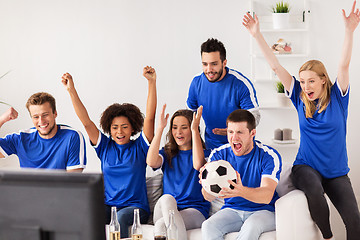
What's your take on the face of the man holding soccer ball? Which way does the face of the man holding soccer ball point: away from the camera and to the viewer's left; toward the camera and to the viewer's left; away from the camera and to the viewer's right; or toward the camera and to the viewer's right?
toward the camera and to the viewer's left

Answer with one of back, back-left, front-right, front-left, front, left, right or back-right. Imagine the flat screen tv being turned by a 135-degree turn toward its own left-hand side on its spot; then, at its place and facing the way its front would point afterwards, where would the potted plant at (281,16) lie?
back

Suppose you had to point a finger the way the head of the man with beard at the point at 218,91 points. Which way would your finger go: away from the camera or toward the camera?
toward the camera

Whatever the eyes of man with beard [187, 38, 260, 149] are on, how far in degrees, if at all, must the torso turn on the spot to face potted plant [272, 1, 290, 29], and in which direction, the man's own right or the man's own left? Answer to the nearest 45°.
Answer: approximately 180°

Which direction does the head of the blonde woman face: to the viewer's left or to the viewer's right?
to the viewer's left

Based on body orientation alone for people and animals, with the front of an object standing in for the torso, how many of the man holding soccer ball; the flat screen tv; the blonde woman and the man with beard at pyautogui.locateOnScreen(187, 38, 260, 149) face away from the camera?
1

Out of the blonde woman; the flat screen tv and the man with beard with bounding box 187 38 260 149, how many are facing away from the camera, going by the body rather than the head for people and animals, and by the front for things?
1

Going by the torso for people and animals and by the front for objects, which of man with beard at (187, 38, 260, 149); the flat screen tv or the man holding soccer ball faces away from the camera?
the flat screen tv

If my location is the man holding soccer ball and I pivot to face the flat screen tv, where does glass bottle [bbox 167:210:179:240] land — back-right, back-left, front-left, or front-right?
front-right

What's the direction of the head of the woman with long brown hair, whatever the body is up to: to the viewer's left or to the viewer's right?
to the viewer's left

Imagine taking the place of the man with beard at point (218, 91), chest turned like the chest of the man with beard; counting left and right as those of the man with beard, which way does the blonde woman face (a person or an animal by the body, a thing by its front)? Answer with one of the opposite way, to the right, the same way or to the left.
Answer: the same way

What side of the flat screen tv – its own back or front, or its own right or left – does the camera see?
back

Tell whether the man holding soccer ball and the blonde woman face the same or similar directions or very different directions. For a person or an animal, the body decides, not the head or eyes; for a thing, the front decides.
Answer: same or similar directions

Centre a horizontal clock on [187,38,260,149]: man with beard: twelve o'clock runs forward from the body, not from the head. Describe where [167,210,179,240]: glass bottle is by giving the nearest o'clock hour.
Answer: The glass bottle is roughly at 11 o'clock from the man with beard.

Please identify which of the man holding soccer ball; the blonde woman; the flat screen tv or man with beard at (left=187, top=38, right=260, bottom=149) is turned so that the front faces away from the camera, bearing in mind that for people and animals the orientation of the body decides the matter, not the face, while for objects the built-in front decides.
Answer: the flat screen tv

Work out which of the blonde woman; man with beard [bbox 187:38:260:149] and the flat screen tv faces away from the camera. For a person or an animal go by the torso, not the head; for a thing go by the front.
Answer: the flat screen tv

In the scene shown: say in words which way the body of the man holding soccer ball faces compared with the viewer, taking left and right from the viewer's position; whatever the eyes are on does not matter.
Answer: facing the viewer and to the left of the viewer
